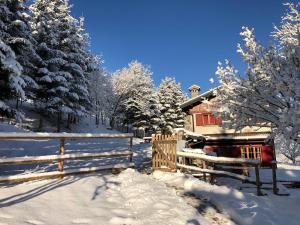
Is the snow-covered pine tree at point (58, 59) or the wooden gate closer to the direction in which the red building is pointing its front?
the wooden gate

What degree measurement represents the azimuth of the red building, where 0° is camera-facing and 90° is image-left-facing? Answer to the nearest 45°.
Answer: approximately 0°

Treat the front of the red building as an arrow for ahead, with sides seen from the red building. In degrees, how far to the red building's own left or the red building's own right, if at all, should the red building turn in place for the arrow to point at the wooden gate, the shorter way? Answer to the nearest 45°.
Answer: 0° — it already faces it

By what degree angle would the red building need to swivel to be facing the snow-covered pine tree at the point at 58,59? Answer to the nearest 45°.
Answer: approximately 90° to its right
